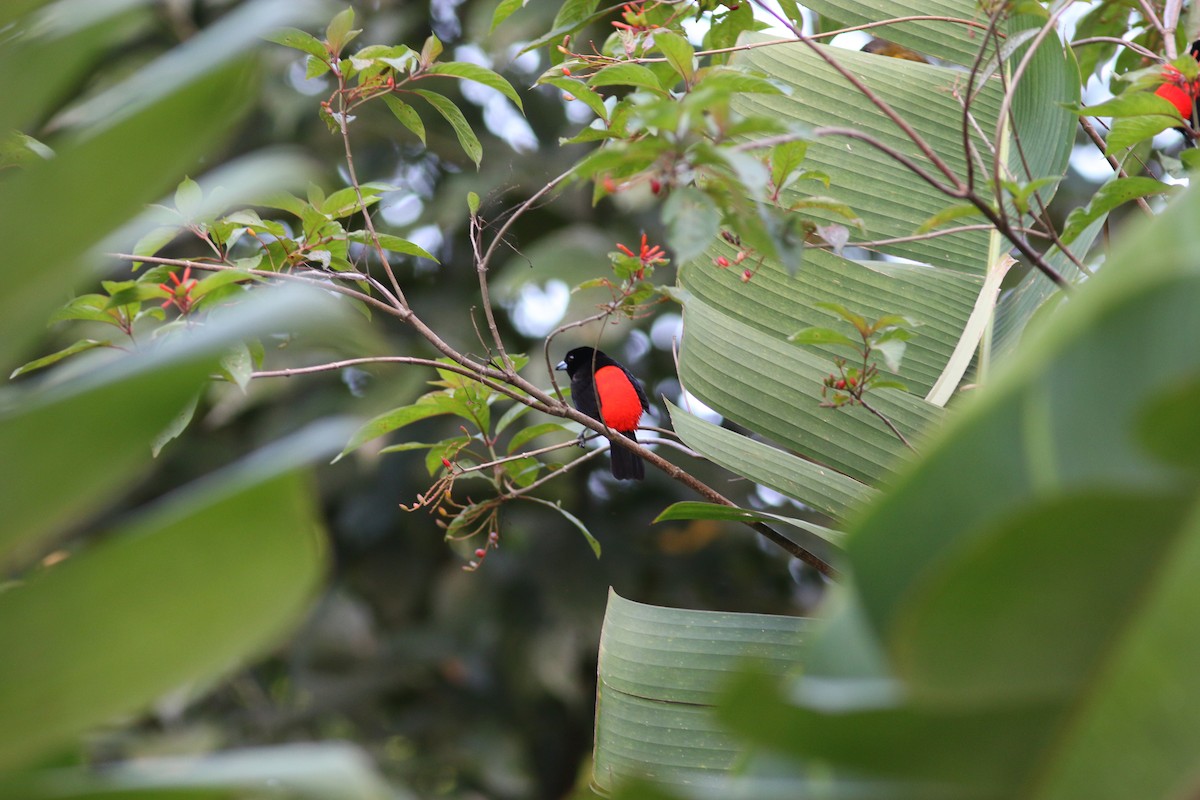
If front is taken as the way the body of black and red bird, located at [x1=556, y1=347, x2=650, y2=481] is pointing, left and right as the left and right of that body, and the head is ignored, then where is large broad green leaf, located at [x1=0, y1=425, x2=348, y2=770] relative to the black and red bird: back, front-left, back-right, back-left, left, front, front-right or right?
back-left

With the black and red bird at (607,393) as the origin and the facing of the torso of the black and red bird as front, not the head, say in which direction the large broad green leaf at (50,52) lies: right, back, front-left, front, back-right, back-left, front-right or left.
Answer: back-left

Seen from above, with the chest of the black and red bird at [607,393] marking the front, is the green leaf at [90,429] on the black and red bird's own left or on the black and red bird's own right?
on the black and red bird's own left

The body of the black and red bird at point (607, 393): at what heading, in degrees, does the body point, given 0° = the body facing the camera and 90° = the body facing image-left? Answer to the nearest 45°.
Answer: approximately 135°
